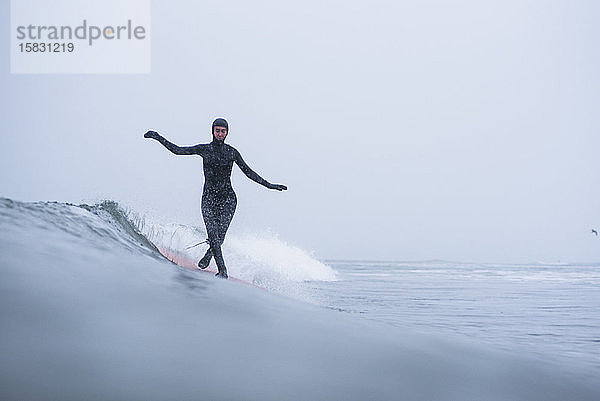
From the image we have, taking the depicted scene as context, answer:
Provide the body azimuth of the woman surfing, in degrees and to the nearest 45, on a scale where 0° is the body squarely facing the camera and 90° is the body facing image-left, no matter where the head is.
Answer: approximately 0°
